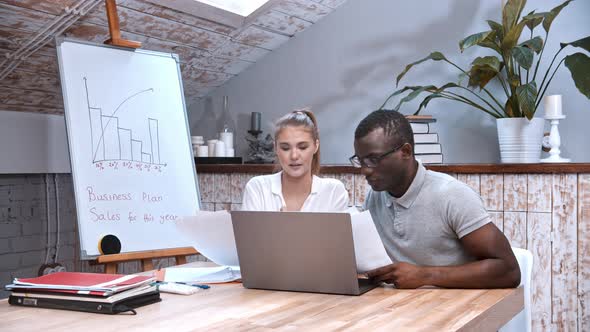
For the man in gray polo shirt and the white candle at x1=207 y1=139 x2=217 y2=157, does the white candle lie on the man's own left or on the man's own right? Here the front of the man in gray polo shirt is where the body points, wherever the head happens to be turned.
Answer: on the man's own right

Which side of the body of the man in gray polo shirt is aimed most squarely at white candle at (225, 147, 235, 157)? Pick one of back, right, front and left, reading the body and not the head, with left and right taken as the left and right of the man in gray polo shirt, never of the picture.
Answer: right

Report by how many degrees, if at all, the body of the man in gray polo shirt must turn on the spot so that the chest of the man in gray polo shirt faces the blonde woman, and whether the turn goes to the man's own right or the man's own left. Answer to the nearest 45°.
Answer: approximately 90° to the man's own right

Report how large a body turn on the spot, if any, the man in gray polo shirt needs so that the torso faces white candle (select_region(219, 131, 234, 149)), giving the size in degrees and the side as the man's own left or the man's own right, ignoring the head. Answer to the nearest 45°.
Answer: approximately 90° to the man's own right

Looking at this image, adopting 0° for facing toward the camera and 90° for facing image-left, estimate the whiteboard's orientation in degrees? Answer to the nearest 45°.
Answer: approximately 315°

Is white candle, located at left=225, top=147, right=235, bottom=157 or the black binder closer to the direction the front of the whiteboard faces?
the black binder

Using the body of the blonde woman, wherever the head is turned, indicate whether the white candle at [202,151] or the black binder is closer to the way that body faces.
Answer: the black binder
